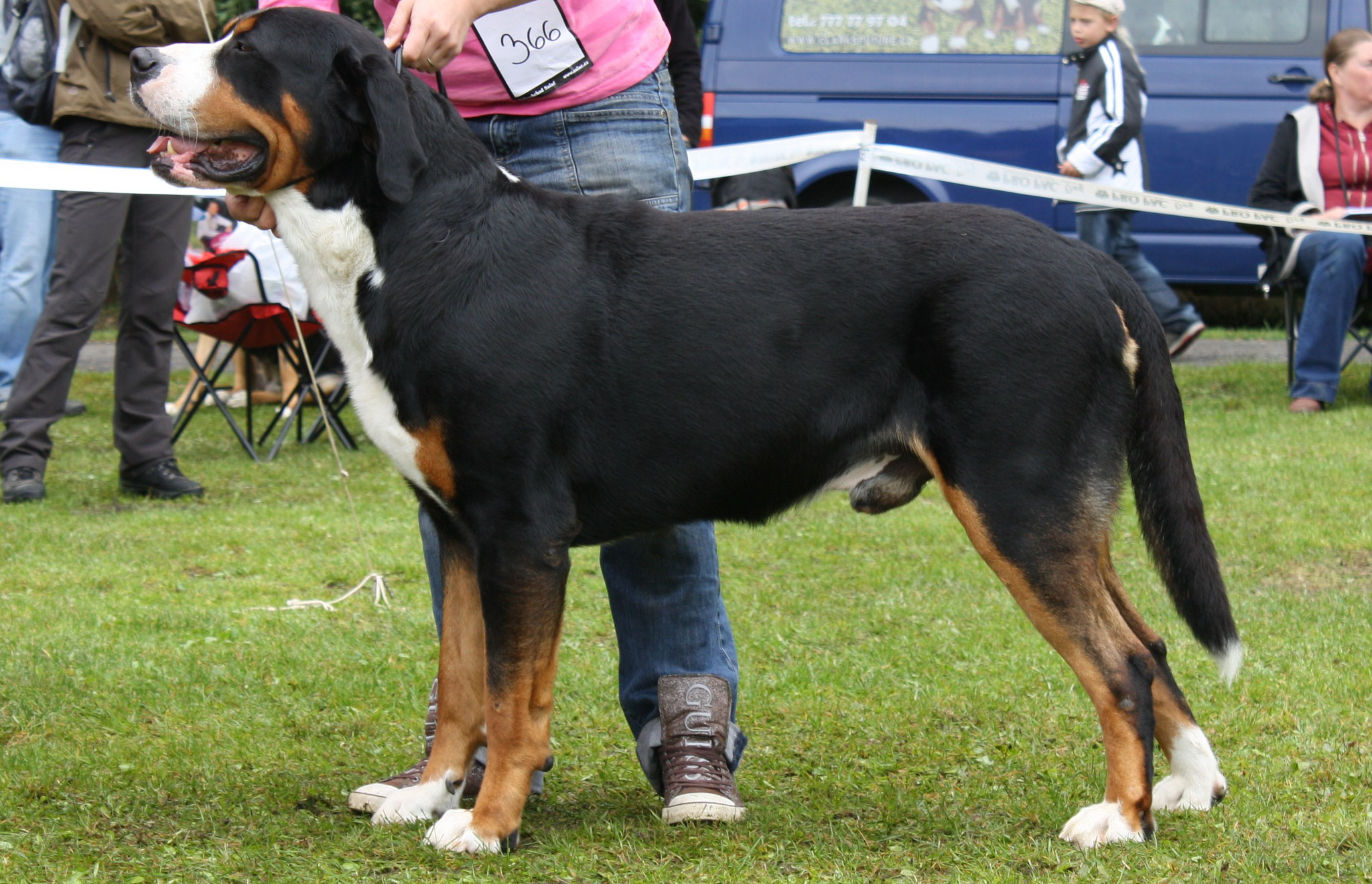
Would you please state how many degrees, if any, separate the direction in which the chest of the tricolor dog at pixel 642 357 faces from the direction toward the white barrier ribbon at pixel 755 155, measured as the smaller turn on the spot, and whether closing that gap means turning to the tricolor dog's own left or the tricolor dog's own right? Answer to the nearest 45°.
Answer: approximately 90° to the tricolor dog's own right

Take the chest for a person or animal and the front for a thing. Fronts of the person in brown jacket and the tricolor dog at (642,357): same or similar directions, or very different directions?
very different directions

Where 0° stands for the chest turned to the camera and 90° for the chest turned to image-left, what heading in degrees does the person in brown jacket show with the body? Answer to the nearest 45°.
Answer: approximately 315°

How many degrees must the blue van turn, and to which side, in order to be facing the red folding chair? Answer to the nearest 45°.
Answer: approximately 135° to its right

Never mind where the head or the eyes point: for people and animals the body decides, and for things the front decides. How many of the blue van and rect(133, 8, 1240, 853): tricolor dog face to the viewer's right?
1

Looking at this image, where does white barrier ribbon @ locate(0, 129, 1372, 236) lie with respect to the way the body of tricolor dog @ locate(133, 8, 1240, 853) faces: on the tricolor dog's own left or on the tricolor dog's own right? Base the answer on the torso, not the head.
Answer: on the tricolor dog's own right

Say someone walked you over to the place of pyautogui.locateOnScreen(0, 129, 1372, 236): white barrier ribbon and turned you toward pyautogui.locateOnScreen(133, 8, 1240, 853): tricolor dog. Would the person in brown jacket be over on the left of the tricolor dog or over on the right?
right

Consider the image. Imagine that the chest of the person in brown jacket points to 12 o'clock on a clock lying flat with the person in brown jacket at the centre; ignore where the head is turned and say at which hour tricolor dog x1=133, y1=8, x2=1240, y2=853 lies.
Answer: The tricolor dog is roughly at 1 o'clock from the person in brown jacket.

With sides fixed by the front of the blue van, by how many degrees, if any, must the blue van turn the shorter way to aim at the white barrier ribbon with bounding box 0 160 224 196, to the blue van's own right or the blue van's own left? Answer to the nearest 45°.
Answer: approximately 135° to the blue van's own right

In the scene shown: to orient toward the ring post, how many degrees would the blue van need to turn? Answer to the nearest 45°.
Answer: approximately 90° to its right

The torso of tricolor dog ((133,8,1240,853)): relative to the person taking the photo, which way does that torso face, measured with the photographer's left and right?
facing to the left of the viewer

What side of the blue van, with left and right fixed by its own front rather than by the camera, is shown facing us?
right
